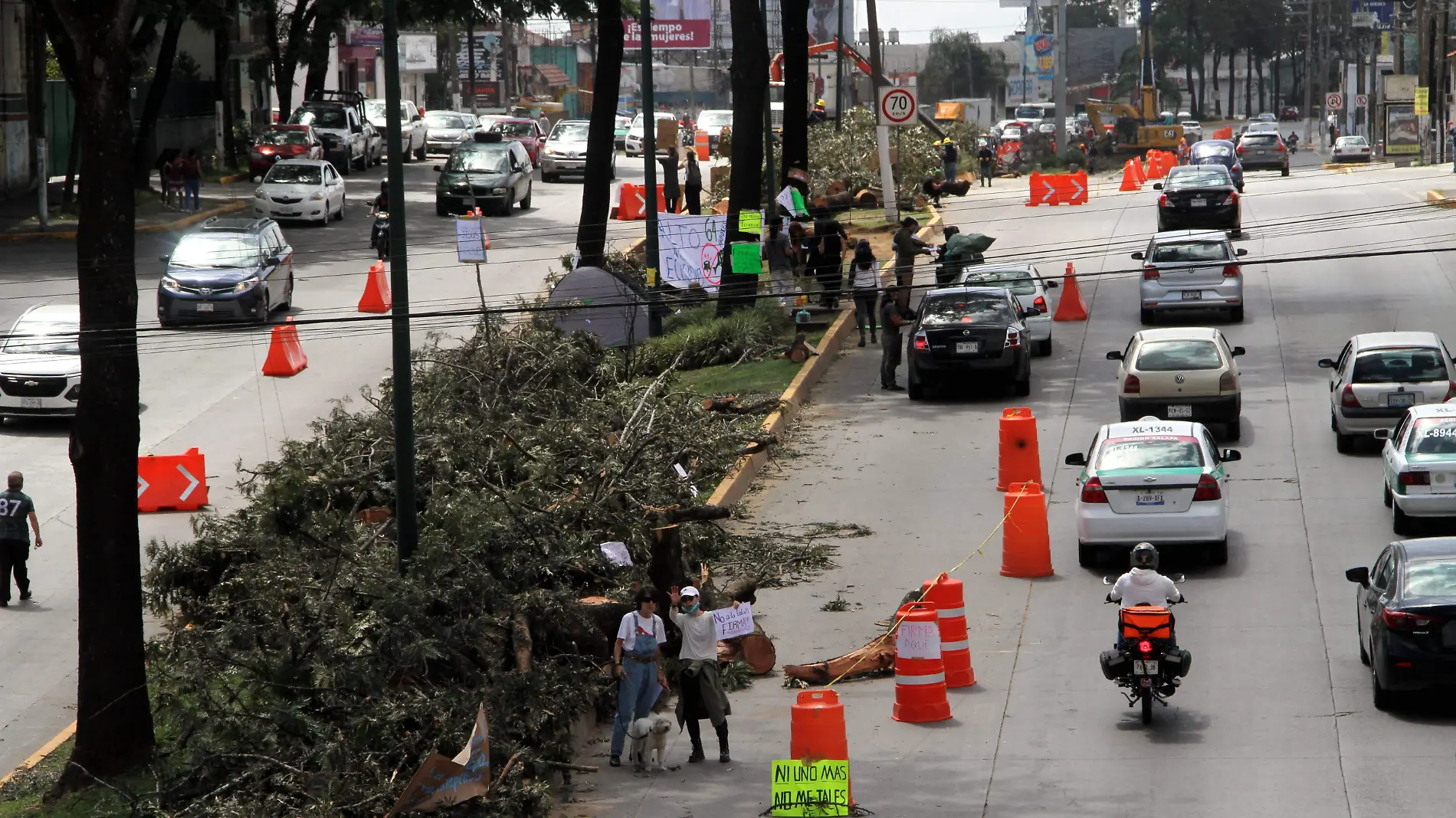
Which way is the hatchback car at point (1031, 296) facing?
away from the camera

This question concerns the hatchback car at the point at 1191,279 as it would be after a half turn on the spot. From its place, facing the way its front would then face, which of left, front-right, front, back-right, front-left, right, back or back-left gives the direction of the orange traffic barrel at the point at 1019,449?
front

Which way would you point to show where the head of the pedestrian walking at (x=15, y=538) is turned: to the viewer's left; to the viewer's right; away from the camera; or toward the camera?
away from the camera

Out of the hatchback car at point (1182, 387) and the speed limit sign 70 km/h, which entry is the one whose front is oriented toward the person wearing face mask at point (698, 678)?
the speed limit sign 70 km/h

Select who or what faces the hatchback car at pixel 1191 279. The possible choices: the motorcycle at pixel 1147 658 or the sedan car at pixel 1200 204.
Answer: the motorcycle

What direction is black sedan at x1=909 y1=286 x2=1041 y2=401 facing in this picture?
away from the camera

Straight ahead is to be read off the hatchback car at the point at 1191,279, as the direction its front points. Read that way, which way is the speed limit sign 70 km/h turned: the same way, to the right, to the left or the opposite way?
the opposite way

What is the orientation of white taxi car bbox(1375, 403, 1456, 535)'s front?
away from the camera

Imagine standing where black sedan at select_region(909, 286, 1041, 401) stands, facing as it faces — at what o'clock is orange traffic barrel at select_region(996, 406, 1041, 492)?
The orange traffic barrel is roughly at 6 o'clock from the black sedan.

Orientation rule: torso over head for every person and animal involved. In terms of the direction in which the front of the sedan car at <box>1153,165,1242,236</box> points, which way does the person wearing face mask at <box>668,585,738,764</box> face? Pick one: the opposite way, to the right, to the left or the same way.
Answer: the opposite way

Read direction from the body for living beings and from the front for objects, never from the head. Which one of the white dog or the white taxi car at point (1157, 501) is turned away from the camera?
the white taxi car
